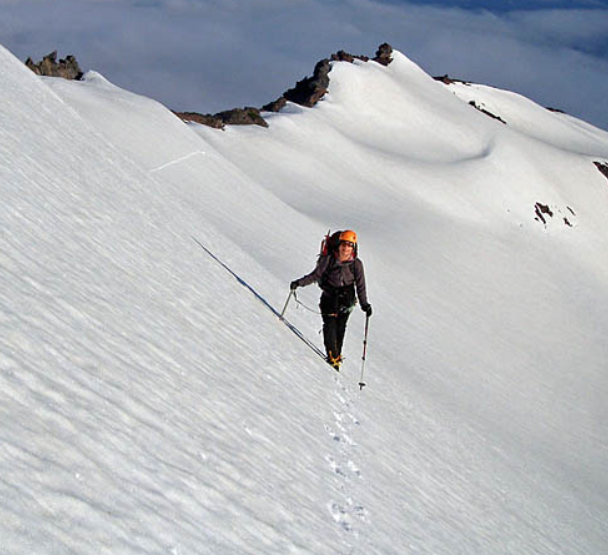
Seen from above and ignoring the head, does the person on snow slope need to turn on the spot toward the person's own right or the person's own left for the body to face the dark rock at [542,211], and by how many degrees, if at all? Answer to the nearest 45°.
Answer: approximately 180°

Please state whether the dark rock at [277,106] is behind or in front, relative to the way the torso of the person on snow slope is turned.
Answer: behind

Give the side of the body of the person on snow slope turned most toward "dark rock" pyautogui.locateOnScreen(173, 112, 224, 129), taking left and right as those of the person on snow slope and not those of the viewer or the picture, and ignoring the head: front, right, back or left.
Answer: back

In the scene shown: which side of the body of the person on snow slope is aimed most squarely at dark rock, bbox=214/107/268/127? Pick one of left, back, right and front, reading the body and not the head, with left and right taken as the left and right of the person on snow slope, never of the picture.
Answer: back

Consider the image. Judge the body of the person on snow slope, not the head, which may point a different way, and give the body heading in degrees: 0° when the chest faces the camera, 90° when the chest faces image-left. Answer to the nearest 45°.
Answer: approximately 0°

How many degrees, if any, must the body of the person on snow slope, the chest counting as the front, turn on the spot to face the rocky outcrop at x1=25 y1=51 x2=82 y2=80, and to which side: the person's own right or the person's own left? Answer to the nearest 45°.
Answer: approximately 135° to the person's own right
